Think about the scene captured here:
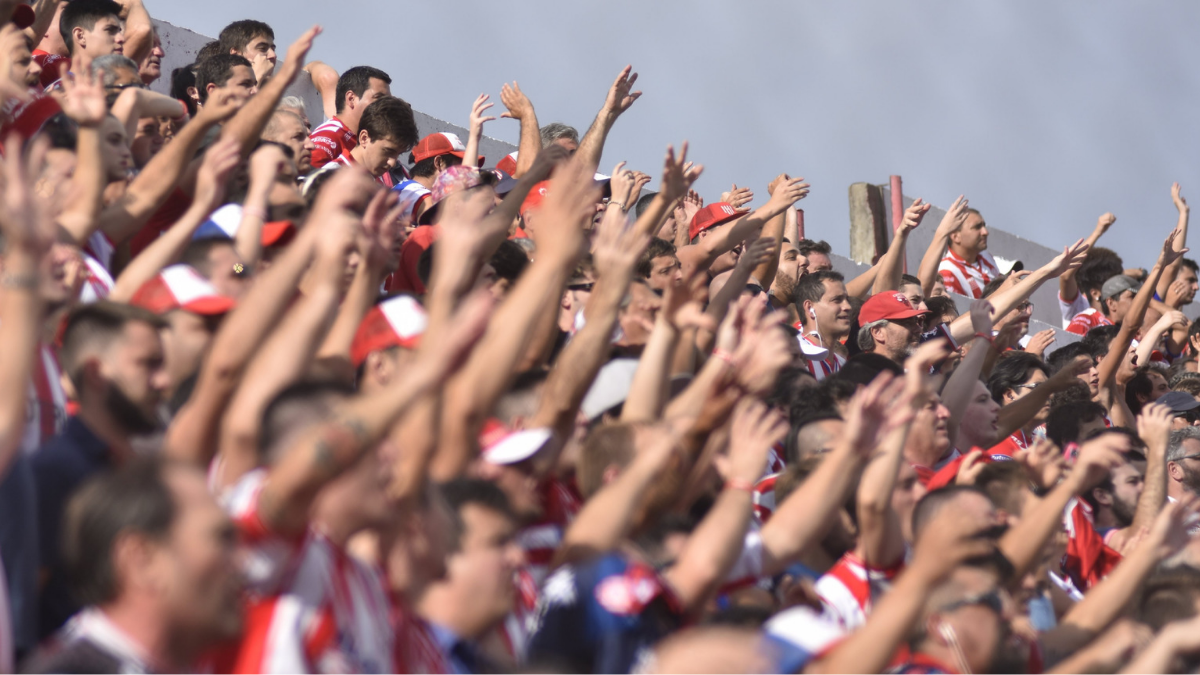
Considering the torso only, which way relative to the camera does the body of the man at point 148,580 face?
to the viewer's right

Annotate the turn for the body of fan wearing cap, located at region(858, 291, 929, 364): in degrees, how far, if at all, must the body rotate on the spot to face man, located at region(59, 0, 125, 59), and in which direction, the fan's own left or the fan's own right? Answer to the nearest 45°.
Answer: approximately 135° to the fan's own right

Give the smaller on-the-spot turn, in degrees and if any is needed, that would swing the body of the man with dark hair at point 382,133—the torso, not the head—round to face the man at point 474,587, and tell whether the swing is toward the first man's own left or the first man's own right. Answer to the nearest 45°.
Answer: approximately 45° to the first man's own right

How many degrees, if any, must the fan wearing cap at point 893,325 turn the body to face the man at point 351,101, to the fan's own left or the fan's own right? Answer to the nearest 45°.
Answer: approximately 180°

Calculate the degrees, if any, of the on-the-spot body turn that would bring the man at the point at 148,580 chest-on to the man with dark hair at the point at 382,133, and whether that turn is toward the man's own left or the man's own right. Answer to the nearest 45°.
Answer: approximately 90° to the man's own left

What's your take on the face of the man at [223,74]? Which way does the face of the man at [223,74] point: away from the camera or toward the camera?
toward the camera

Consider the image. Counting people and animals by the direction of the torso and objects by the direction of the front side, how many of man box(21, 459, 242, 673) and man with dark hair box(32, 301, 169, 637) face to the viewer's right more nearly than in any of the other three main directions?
2

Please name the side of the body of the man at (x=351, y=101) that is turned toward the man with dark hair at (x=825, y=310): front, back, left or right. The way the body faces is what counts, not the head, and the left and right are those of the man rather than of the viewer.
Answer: front

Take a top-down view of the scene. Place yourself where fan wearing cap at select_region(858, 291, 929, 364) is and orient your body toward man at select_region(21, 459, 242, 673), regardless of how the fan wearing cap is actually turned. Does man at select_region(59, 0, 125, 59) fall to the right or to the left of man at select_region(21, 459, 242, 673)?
right

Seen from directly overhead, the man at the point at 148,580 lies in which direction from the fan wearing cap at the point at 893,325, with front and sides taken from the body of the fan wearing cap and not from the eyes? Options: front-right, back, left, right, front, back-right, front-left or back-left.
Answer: right

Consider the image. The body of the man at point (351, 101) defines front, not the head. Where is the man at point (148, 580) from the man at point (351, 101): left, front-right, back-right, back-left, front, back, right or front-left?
right

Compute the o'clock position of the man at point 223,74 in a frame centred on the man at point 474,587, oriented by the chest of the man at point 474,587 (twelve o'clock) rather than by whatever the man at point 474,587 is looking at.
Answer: the man at point 223,74 is roughly at 8 o'clock from the man at point 474,587.

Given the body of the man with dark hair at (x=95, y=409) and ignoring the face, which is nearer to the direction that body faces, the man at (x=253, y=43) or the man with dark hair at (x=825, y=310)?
the man with dark hair

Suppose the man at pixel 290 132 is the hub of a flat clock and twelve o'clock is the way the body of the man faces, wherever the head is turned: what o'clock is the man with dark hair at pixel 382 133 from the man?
The man with dark hair is roughly at 10 o'clock from the man.
